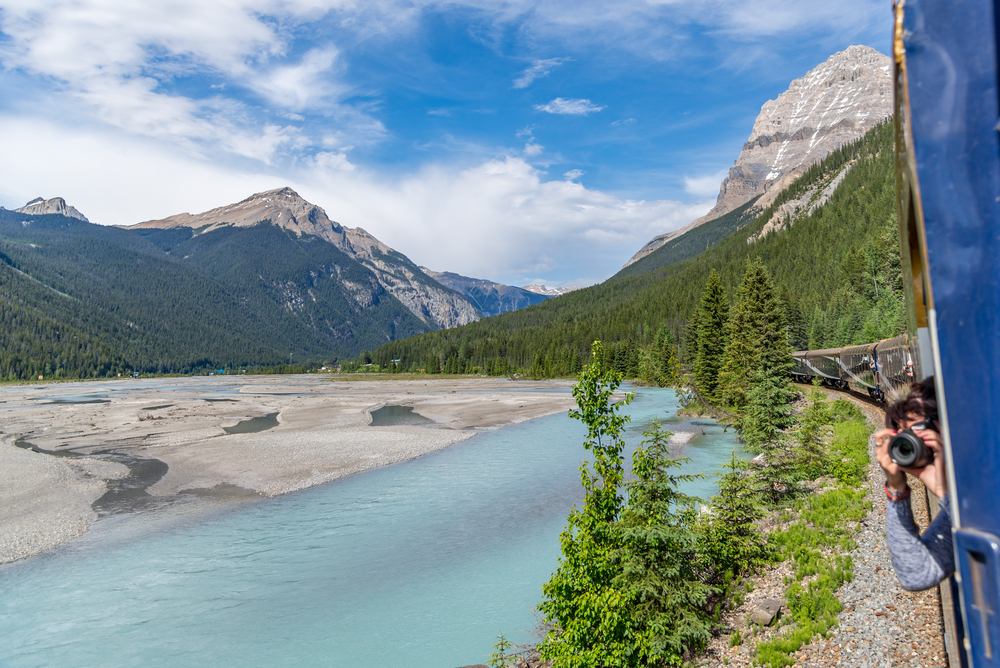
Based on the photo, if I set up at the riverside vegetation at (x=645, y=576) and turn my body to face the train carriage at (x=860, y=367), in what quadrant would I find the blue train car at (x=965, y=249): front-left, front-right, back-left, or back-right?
back-right

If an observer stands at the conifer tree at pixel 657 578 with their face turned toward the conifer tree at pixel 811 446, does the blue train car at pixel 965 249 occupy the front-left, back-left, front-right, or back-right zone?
back-right

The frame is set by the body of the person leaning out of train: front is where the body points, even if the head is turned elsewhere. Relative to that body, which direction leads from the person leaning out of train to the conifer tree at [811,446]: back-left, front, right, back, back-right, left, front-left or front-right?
back

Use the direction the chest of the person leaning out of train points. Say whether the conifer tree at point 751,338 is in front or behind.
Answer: behind

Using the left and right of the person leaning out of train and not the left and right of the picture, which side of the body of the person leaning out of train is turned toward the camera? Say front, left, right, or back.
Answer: front

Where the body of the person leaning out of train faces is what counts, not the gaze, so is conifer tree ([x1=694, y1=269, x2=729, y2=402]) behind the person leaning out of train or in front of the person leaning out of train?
behind

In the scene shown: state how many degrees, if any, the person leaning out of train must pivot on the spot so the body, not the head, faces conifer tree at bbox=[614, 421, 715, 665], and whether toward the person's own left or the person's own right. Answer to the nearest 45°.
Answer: approximately 135° to the person's own right

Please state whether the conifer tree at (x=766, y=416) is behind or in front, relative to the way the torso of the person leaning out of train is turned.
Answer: behind

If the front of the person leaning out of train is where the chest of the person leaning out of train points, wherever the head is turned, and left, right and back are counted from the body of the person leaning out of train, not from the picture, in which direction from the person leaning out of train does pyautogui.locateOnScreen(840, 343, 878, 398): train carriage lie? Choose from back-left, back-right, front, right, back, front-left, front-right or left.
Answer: back
